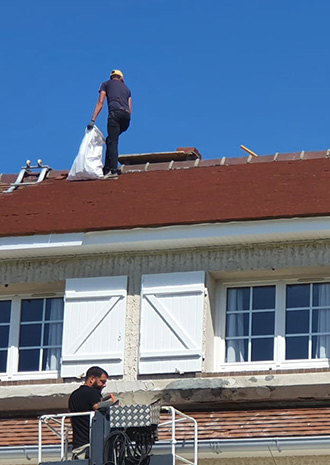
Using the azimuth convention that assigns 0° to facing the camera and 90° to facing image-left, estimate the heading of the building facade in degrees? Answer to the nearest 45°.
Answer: approximately 0°

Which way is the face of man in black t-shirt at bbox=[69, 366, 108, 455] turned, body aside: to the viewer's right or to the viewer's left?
to the viewer's right

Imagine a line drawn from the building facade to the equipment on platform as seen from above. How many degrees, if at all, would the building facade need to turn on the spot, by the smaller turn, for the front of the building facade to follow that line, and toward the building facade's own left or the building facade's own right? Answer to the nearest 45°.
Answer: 0° — it already faces it
